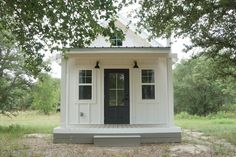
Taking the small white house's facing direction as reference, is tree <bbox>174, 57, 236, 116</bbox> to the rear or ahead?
to the rear

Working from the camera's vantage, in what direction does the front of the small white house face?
facing the viewer

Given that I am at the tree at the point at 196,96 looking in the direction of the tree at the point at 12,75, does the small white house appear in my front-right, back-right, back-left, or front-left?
front-left

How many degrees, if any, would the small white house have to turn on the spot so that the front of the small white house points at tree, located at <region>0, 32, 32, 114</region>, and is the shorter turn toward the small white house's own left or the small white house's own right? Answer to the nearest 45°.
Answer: approximately 135° to the small white house's own right
